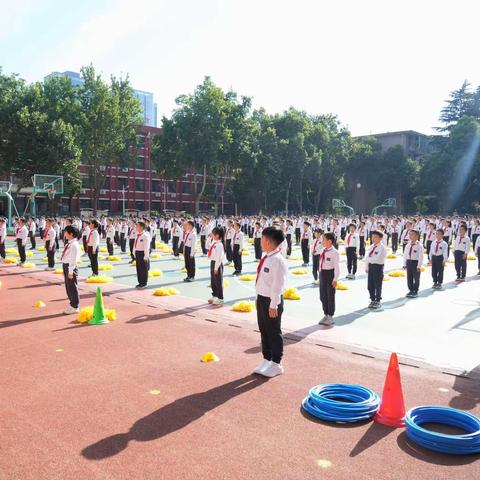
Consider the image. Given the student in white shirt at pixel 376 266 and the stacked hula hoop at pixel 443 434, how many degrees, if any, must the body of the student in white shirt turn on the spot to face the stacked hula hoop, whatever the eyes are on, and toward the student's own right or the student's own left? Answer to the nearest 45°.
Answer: approximately 45° to the student's own left

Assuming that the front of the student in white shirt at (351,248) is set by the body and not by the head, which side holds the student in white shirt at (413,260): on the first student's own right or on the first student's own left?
on the first student's own left

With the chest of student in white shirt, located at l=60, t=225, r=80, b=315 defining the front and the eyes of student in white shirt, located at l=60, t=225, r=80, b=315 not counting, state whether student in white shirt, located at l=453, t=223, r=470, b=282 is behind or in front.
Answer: behind

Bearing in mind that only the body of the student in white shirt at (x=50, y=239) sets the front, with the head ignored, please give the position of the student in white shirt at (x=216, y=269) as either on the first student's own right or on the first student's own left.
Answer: on the first student's own left

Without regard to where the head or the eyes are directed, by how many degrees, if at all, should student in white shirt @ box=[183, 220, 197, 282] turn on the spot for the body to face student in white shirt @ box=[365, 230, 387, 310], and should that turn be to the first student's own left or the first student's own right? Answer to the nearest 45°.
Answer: approximately 90° to the first student's own left

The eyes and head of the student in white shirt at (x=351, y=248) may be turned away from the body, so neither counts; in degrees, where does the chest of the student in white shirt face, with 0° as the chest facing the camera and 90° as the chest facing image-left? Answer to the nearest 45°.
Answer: approximately 45°
